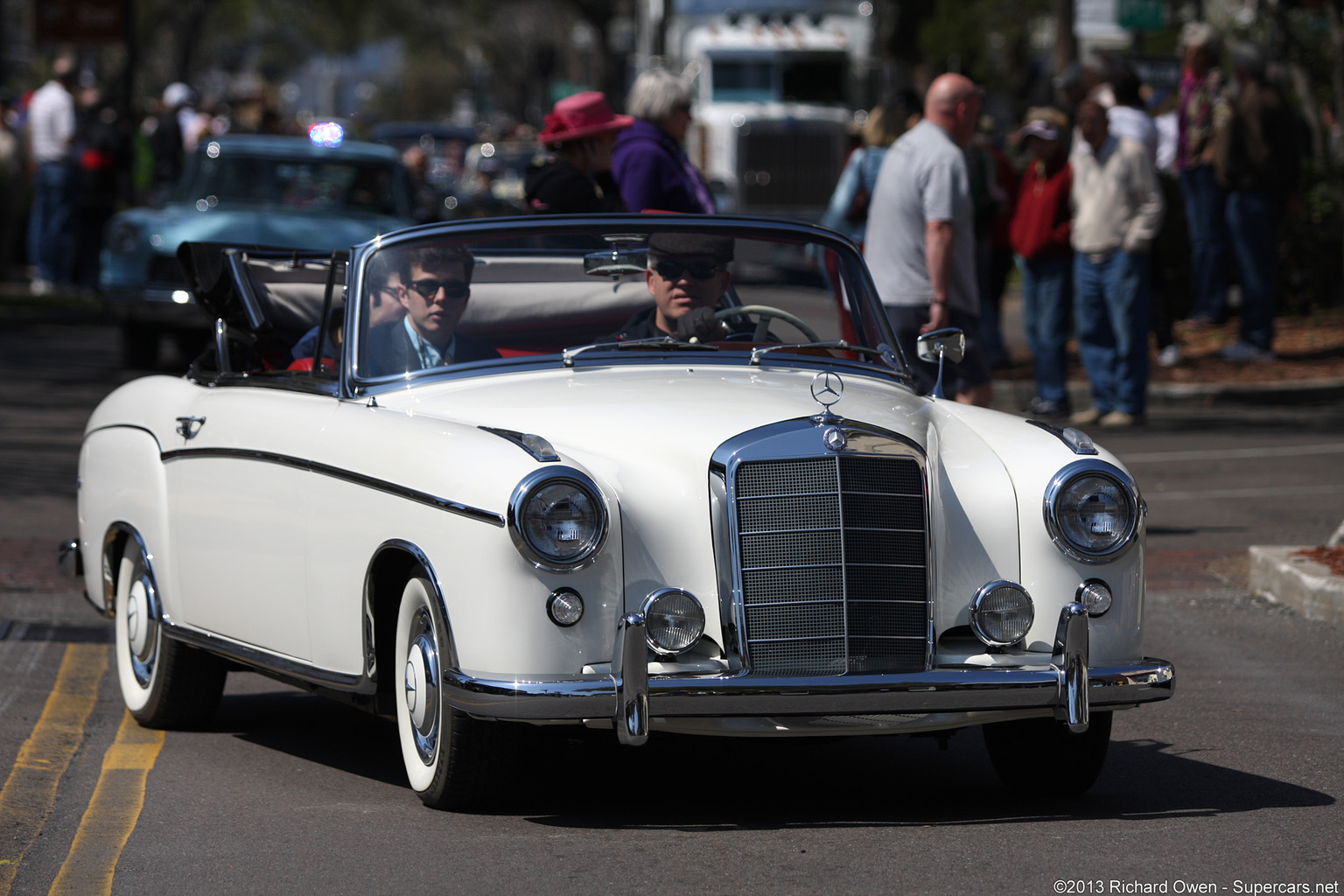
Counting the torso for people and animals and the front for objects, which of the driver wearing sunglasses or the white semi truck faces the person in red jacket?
the white semi truck

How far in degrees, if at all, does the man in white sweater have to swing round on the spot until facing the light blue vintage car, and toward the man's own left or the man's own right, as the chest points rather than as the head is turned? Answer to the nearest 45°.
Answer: approximately 45° to the man's own right

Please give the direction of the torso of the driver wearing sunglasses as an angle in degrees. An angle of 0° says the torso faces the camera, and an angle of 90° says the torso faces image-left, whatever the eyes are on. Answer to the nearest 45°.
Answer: approximately 0°

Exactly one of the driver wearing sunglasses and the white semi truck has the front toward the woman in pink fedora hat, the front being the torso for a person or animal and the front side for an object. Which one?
the white semi truck

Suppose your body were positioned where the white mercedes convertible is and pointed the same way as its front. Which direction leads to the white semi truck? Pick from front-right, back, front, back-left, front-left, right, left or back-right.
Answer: back-left

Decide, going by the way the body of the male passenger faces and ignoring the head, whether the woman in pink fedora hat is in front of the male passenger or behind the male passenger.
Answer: behind

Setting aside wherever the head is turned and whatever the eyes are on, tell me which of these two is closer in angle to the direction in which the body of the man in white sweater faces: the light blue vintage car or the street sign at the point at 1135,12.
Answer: the light blue vintage car

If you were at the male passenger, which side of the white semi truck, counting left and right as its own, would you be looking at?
front
